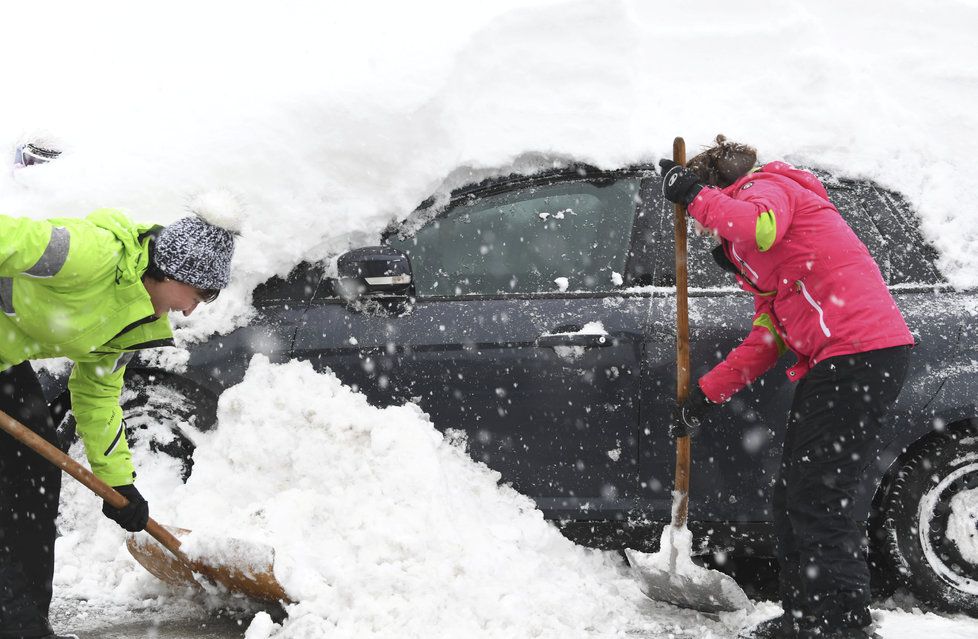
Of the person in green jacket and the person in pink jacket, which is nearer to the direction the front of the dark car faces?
the person in green jacket

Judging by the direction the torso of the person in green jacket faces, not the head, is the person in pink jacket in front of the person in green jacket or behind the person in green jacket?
in front

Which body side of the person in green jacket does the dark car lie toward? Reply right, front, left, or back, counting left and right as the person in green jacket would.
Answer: front

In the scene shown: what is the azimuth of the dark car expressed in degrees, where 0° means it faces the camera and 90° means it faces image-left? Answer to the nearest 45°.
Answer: approximately 90°

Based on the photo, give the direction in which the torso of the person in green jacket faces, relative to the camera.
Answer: to the viewer's right

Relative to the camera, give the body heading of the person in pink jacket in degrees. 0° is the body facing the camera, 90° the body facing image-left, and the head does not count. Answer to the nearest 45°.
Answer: approximately 90°

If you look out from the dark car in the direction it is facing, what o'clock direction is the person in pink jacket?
The person in pink jacket is roughly at 7 o'clock from the dark car.

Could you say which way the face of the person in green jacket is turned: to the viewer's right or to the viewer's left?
to the viewer's right

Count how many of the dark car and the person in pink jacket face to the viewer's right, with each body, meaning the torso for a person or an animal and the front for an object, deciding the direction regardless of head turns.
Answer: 0

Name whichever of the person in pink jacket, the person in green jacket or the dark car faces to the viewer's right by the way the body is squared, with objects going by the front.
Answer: the person in green jacket

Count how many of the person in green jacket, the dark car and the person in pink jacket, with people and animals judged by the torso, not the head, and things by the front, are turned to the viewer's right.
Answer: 1
